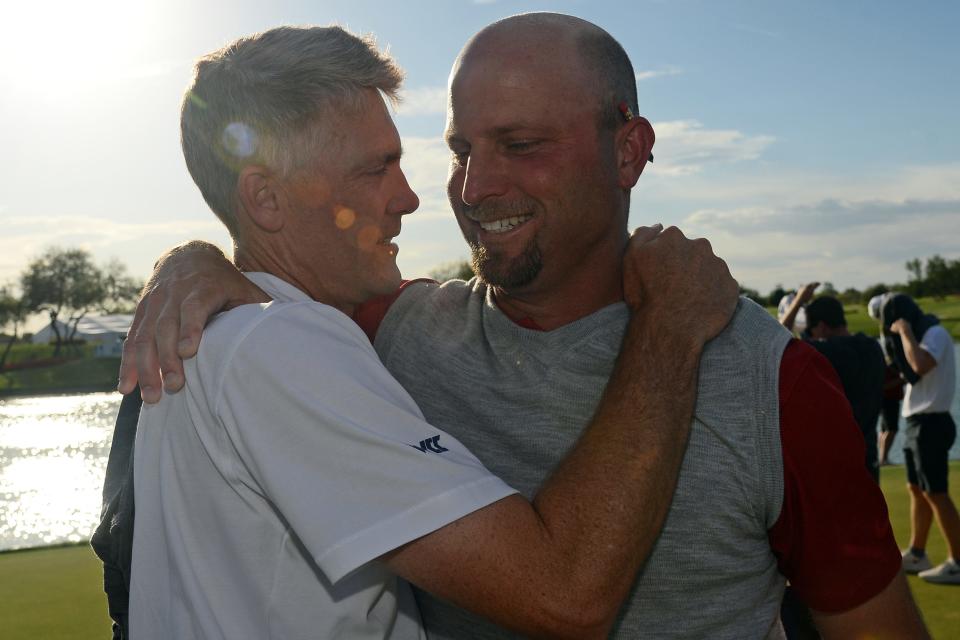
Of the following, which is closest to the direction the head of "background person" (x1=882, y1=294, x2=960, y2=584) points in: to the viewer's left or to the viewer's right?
to the viewer's left

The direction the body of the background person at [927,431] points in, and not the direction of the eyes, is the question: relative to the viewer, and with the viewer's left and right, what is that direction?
facing to the left of the viewer

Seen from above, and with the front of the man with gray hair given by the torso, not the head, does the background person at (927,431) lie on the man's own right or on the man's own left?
on the man's own left

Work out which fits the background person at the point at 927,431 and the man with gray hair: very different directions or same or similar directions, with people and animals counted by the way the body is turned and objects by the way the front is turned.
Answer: very different directions

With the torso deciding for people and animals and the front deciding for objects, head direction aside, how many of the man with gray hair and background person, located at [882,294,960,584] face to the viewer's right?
1

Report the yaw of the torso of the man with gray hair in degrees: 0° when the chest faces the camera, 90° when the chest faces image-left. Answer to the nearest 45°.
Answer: approximately 270°

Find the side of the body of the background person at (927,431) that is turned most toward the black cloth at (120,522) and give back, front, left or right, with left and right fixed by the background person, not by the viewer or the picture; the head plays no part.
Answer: left

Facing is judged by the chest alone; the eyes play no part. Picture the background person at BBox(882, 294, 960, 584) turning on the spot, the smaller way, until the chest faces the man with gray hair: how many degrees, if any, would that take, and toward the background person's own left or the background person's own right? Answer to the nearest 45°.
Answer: approximately 90° to the background person's own left
